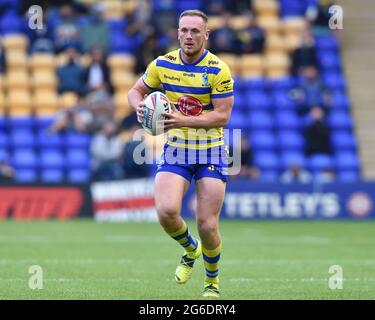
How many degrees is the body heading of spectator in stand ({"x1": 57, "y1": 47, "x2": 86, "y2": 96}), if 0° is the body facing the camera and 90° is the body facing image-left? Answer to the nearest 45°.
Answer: approximately 0°

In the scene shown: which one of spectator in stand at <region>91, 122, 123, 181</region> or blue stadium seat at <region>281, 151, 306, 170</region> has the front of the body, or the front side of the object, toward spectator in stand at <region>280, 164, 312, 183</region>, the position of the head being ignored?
the blue stadium seat

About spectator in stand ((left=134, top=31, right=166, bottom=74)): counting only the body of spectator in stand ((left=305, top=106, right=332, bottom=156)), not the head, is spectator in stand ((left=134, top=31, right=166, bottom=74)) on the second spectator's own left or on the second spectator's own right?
on the second spectator's own right

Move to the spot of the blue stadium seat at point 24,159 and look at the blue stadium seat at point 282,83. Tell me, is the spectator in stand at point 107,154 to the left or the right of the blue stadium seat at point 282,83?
right

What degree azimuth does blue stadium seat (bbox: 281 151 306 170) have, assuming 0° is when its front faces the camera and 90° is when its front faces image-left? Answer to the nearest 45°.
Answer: approximately 0°

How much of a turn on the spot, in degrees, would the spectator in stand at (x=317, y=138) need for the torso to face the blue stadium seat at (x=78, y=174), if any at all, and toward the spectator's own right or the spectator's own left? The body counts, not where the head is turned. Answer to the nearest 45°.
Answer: approximately 90° to the spectator's own right

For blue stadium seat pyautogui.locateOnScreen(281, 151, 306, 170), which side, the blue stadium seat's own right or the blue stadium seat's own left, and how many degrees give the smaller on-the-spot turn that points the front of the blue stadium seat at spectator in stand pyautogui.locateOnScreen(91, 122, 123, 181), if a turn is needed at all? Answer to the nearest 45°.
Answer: approximately 45° to the blue stadium seat's own right
